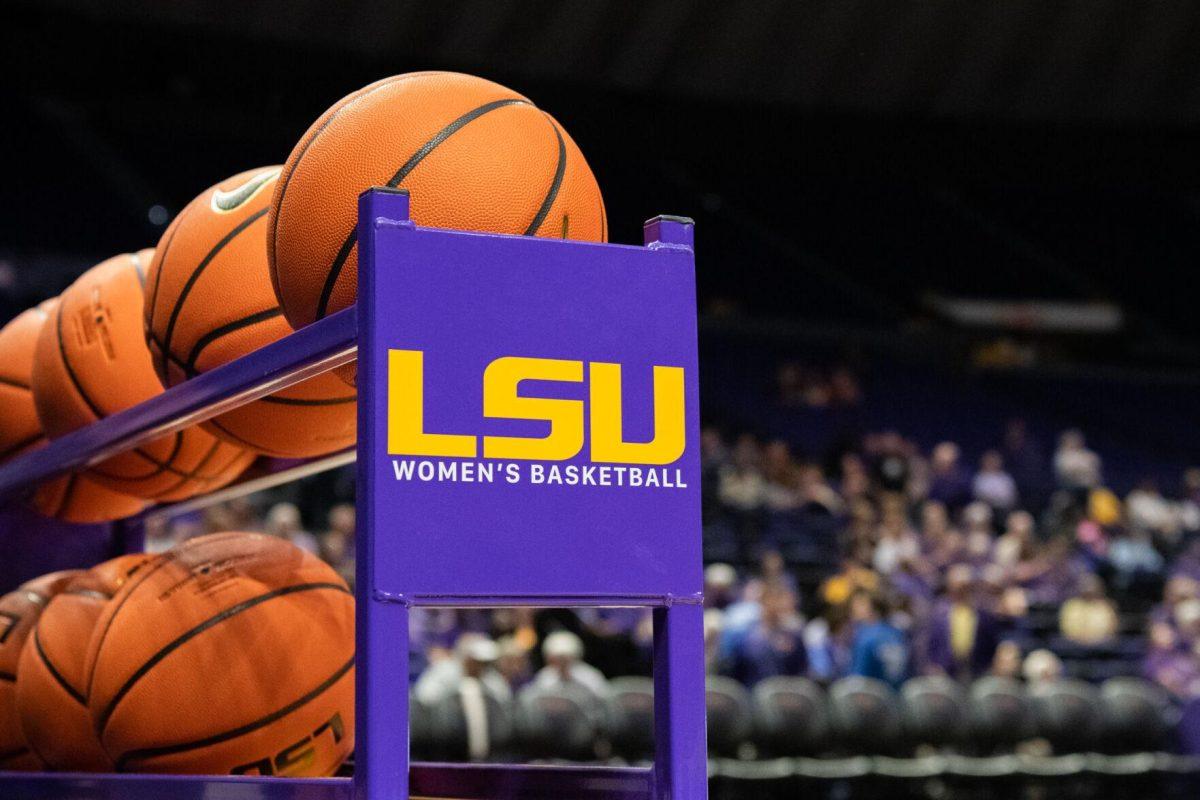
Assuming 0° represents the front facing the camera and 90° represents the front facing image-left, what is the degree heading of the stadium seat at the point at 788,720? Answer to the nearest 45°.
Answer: approximately 0°

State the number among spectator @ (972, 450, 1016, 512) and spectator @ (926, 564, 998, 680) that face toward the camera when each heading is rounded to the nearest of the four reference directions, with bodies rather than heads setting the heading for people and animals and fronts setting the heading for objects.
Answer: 2

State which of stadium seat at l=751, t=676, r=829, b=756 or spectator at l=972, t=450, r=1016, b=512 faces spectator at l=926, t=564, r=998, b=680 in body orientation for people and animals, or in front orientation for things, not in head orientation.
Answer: spectator at l=972, t=450, r=1016, b=512

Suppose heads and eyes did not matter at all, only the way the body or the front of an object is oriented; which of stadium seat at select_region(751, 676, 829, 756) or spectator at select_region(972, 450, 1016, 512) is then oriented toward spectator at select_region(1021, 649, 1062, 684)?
spectator at select_region(972, 450, 1016, 512)

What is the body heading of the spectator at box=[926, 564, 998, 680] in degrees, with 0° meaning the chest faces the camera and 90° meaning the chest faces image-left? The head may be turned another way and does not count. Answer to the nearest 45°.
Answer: approximately 0°

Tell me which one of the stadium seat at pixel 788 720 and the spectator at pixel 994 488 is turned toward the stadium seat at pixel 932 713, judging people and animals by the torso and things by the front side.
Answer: the spectator

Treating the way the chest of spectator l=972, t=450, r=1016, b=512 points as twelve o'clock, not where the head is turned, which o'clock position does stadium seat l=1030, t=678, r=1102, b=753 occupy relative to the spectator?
The stadium seat is roughly at 12 o'clock from the spectator.

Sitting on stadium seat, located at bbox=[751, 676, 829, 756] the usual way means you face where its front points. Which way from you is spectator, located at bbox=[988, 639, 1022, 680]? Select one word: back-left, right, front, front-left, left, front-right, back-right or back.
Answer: back-left

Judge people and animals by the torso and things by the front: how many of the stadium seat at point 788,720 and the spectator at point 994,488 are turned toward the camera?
2
